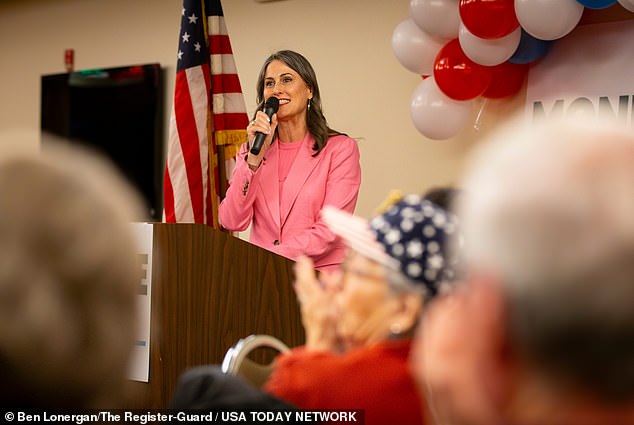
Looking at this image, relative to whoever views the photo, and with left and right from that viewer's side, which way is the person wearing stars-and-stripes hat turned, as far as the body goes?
facing to the left of the viewer

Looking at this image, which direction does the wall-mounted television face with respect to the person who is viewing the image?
facing the viewer and to the left of the viewer

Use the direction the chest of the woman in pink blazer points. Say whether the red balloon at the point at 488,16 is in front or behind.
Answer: behind

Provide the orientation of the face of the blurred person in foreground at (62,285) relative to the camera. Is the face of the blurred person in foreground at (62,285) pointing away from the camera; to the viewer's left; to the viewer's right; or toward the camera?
away from the camera

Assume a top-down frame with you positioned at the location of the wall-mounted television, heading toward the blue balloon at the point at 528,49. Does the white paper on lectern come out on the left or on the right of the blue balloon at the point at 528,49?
right

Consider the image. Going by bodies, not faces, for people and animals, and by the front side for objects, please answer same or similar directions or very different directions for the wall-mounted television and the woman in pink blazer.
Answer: same or similar directions

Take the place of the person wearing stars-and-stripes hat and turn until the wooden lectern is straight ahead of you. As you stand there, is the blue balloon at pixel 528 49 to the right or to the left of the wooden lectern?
right

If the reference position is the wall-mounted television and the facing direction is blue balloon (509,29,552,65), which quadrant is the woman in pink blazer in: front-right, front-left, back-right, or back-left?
front-right

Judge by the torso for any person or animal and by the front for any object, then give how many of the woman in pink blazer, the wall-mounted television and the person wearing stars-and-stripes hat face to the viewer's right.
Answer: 0
